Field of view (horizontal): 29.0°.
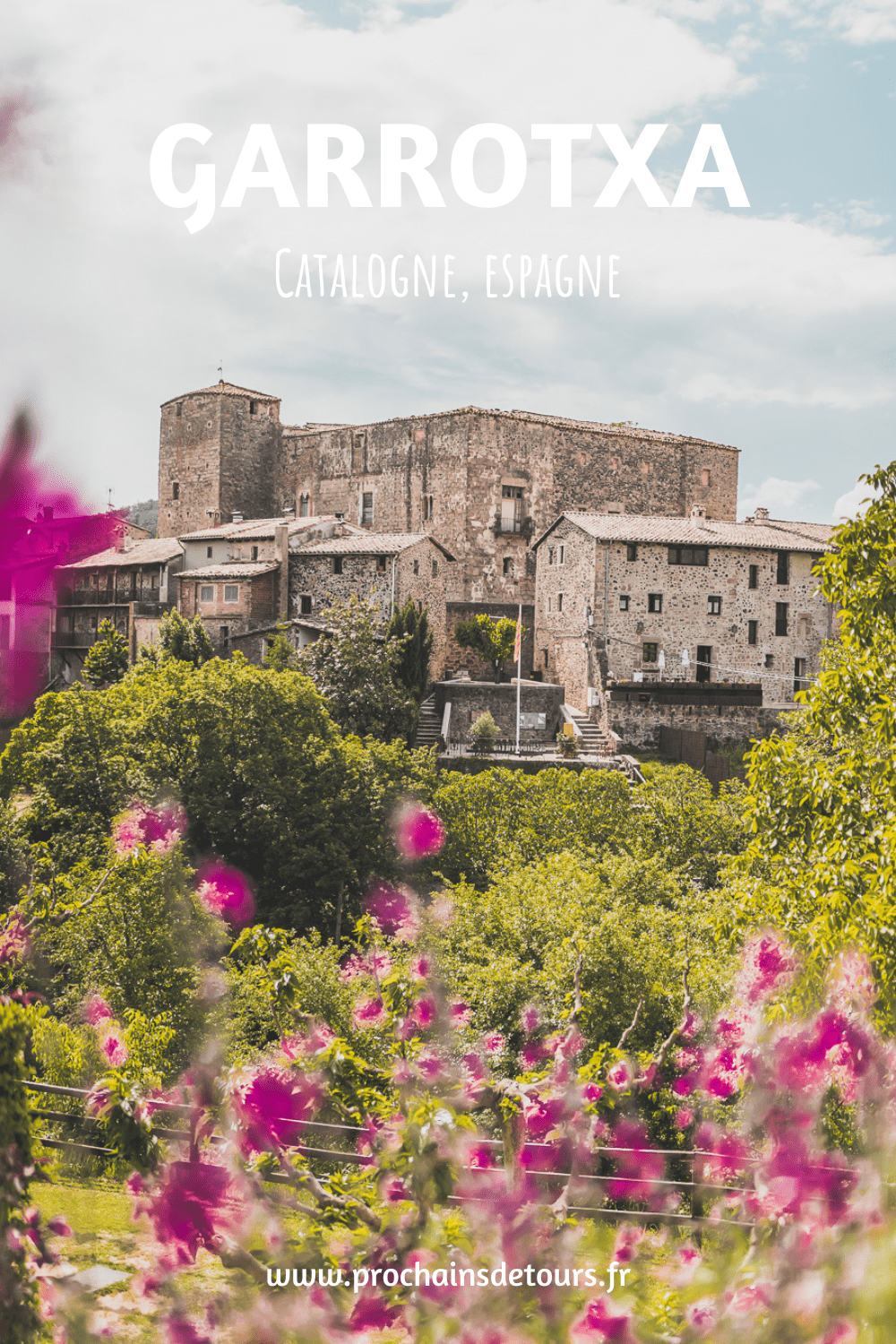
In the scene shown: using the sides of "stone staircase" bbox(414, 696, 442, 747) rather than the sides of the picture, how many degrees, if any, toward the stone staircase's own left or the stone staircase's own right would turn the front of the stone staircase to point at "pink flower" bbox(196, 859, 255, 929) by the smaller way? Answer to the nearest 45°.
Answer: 0° — it already faces it

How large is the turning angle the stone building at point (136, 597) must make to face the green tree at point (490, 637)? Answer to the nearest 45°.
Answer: approximately 90° to its left

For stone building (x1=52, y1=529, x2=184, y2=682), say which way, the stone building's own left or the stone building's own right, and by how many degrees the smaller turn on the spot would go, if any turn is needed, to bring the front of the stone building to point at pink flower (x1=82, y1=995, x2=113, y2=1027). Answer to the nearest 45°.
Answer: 0° — it already faces it

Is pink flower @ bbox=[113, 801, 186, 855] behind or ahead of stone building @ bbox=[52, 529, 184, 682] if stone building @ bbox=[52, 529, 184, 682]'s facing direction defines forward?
ahead

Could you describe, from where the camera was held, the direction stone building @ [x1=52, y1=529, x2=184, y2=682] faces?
facing the viewer

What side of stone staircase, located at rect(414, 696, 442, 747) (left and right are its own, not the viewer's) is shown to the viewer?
front

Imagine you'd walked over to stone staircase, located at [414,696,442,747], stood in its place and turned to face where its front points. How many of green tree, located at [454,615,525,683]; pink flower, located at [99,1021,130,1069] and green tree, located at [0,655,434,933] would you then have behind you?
1

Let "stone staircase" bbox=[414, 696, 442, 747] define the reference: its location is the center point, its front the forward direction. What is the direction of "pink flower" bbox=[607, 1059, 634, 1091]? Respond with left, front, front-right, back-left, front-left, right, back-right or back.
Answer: front

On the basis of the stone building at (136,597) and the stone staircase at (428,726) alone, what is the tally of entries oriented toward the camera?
2

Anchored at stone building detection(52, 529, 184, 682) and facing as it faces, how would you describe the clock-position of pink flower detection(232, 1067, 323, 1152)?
The pink flower is roughly at 12 o'clock from the stone building.

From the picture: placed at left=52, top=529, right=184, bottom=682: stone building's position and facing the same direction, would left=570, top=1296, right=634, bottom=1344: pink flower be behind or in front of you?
in front
